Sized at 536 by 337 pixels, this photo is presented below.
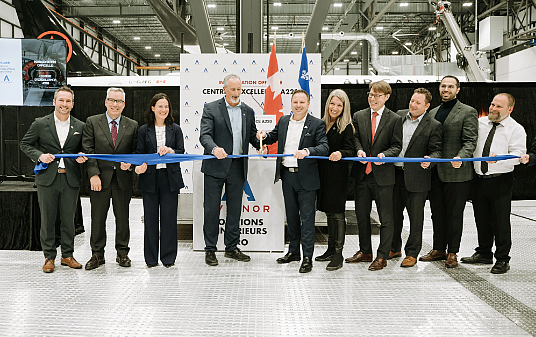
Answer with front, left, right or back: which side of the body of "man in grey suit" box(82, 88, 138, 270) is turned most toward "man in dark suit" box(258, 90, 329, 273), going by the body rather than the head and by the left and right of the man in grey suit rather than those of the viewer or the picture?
left

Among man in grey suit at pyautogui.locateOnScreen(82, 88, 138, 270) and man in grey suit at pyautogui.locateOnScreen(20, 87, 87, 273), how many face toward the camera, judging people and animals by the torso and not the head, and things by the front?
2

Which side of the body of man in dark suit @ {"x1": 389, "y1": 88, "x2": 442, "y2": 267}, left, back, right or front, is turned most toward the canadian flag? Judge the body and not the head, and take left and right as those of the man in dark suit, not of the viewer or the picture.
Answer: right

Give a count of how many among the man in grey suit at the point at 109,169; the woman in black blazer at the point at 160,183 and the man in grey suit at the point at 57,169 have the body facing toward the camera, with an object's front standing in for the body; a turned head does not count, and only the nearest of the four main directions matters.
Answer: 3

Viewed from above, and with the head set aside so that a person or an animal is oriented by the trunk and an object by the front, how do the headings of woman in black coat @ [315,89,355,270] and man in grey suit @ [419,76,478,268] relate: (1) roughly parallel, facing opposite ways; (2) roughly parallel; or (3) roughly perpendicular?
roughly parallel

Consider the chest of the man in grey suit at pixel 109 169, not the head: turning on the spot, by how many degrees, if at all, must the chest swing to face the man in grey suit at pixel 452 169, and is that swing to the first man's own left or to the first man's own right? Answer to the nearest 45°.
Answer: approximately 90° to the first man's own left

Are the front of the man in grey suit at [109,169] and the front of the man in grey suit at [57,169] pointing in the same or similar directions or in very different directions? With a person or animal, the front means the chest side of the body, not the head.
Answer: same or similar directions

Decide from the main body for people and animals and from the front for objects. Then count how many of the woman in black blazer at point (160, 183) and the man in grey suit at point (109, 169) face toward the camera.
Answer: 2

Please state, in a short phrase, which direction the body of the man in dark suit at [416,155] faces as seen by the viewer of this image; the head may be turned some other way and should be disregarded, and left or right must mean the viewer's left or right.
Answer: facing the viewer and to the left of the viewer

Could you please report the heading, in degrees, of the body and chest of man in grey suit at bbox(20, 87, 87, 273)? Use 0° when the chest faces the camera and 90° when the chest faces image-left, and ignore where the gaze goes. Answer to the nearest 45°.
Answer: approximately 0°

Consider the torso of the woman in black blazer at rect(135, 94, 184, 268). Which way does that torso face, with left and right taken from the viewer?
facing the viewer

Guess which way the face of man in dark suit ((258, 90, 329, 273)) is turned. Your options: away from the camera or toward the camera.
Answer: toward the camera
